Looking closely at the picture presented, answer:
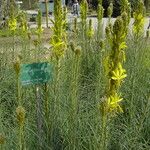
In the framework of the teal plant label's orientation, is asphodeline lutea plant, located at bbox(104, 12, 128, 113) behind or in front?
in front

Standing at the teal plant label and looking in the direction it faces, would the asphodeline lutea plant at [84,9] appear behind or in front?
behind

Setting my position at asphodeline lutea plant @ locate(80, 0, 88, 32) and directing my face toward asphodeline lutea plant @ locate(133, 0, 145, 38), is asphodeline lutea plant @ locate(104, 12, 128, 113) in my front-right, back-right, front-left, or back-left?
front-right

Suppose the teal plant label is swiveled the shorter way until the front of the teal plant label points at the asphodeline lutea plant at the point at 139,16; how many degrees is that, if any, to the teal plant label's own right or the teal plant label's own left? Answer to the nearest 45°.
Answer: approximately 135° to the teal plant label's own left

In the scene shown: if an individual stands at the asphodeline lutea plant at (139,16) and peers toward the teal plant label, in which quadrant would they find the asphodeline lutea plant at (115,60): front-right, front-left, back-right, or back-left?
front-left

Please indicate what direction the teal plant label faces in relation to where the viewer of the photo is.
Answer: facing the viewer
